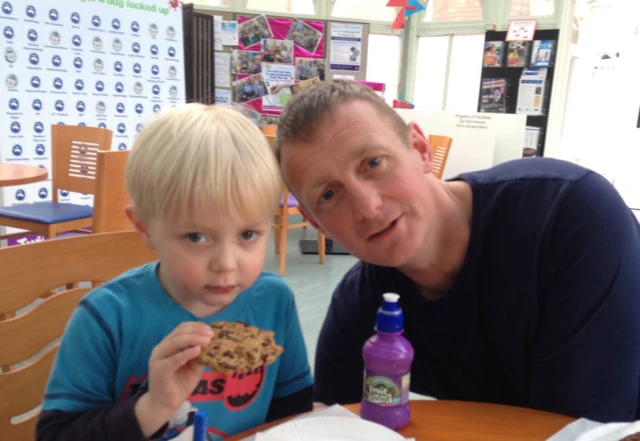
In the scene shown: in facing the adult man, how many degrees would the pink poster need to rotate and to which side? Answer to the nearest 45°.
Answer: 0° — it already faces them

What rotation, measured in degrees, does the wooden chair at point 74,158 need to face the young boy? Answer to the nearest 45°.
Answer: approximately 45° to its left

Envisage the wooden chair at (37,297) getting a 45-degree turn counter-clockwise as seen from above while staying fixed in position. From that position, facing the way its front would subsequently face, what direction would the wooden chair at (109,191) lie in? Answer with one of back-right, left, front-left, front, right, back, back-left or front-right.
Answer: left

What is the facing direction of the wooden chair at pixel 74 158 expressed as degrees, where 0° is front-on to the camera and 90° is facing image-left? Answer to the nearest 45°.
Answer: approximately 45°

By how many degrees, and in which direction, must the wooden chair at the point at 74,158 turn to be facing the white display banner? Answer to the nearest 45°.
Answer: approximately 135° to its right

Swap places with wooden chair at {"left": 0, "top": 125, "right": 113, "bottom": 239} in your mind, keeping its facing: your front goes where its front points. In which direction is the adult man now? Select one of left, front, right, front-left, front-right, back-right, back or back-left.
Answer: front-left

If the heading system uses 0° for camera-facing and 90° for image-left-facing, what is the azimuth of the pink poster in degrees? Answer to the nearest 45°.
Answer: approximately 0°
